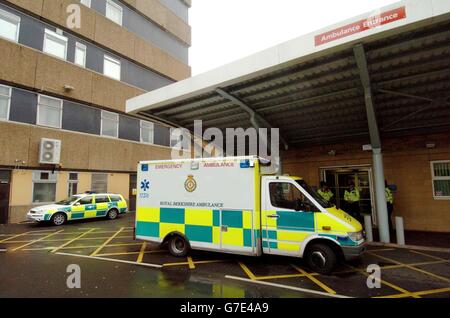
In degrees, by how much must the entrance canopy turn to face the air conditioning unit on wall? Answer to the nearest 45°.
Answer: approximately 45° to its right

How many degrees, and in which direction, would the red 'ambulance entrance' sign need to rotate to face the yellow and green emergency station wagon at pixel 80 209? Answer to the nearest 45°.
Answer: approximately 45° to its right

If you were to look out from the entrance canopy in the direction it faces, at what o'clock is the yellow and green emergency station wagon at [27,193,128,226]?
The yellow and green emergency station wagon is roughly at 2 o'clock from the entrance canopy.

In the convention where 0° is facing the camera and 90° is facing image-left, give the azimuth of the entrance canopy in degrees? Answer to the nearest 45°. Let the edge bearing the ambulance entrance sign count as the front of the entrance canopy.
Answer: approximately 45°
